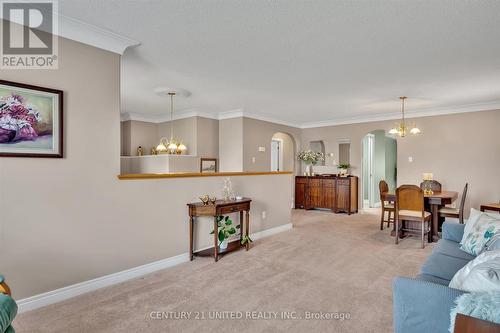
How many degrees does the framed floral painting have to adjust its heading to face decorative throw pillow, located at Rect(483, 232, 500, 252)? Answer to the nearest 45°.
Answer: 0° — it already faces it

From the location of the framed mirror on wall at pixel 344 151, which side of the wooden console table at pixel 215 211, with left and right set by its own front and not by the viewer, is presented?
left

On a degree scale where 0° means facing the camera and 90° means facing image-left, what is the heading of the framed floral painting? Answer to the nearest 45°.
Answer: approximately 315°

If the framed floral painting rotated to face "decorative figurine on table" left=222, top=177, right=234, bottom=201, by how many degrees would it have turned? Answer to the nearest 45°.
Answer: approximately 45° to its left

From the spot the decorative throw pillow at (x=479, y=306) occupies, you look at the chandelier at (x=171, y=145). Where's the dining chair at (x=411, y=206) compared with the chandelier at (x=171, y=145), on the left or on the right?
right

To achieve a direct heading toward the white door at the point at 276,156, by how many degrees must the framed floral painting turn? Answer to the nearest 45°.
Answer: approximately 90° to its left

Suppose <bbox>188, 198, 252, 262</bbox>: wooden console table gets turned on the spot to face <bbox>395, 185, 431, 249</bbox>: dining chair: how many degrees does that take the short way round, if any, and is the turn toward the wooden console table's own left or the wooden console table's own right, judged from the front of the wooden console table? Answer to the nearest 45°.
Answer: approximately 45° to the wooden console table's own left

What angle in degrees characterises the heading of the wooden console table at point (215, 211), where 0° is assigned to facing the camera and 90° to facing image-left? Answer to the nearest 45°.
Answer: approximately 315°

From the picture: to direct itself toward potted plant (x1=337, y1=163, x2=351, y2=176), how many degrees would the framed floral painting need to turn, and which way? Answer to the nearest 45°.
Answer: approximately 45° to its left

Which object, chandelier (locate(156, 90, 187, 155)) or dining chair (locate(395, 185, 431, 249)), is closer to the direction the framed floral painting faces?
the dining chair
